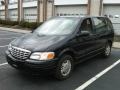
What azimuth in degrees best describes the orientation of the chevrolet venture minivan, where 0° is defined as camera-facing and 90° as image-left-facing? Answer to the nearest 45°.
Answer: approximately 45°
